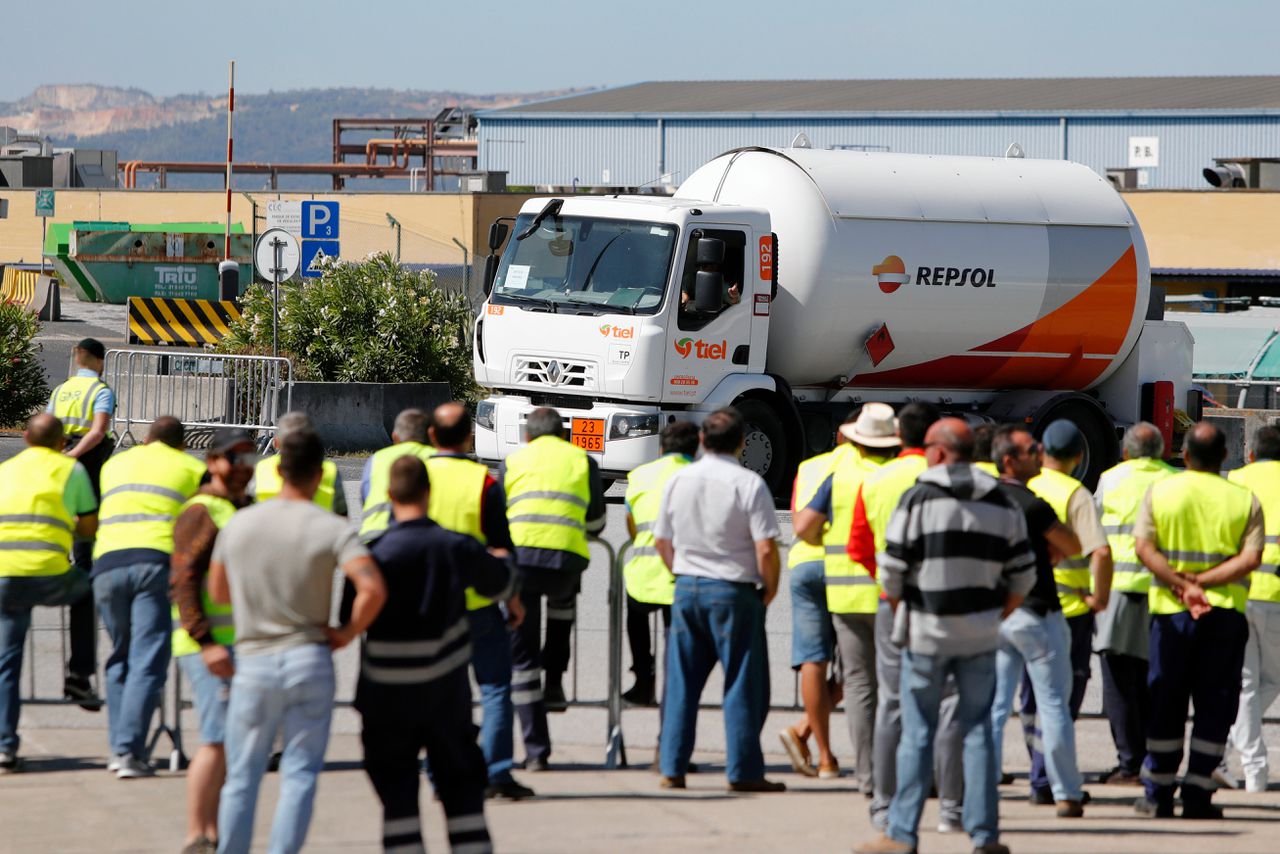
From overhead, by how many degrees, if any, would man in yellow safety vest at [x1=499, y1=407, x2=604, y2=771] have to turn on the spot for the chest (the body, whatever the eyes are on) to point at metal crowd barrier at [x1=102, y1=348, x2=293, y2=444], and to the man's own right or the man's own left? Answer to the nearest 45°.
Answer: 0° — they already face it

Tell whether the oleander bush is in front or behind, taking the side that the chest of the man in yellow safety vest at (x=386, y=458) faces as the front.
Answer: in front

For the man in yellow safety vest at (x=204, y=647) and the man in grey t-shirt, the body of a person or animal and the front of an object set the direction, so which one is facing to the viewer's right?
the man in yellow safety vest

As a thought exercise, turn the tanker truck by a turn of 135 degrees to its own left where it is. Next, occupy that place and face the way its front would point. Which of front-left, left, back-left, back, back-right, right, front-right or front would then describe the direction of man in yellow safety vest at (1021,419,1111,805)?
right

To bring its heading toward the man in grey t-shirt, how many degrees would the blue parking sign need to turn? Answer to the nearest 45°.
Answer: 0° — it already faces them

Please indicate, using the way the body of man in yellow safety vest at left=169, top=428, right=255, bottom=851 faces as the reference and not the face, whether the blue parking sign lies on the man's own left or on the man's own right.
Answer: on the man's own left

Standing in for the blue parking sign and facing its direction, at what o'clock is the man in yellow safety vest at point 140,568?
The man in yellow safety vest is roughly at 12 o'clock from the blue parking sign.

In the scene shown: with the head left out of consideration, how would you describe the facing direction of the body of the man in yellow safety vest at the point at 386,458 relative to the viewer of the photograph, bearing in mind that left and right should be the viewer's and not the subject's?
facing away from the viewer

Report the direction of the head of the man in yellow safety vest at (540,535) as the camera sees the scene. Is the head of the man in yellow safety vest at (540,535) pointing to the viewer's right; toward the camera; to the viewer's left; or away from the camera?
away from the camera

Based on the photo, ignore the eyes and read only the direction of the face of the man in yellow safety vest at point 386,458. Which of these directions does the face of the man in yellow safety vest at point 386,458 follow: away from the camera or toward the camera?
away from the camera

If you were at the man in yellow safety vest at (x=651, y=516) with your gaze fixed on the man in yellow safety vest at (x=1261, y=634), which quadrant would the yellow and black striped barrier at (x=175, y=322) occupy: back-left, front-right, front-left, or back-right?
back-left

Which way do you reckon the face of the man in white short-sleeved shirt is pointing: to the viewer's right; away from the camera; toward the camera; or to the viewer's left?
away from the camera

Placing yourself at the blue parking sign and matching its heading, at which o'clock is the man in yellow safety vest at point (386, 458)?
The man in yellow safety vest is roughly at 12 o'clock from the blue parking sign.

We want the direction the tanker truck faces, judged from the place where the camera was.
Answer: facing the viewer and to the left of the viewer

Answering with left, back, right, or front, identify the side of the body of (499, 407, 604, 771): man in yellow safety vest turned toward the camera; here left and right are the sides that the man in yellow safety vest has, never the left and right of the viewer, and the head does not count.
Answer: back

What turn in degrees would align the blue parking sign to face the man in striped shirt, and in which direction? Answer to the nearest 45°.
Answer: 0° — it already faces them

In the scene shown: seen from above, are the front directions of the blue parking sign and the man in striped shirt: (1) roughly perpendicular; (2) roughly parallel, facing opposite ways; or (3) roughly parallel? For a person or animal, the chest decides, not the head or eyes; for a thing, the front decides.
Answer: roughly parallel, facing opposite ways

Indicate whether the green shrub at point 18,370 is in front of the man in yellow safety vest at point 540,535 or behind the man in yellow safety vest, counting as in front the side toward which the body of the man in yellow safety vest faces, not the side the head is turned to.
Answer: in front

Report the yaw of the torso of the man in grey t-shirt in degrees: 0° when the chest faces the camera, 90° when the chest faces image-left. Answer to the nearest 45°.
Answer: approximately 180°
